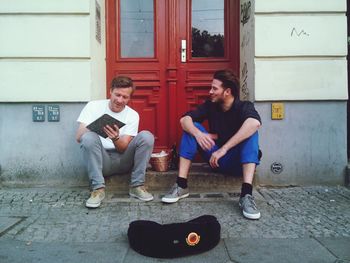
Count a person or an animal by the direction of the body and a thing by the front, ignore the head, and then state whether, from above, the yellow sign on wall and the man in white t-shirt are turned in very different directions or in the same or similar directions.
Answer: same or similar directions

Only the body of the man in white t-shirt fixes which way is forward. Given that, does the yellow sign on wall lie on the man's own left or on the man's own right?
on the man's own left

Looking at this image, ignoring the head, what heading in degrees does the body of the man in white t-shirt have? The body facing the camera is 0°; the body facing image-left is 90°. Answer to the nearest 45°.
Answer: approximately 0°

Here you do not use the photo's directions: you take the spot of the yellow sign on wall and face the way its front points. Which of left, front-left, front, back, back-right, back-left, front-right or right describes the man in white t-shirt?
front-right

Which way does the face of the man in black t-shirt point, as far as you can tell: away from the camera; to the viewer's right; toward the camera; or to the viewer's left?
to the viewer's left

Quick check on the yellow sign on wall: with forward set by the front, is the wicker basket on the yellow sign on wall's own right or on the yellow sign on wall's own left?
on the yellow sign on wall's own right

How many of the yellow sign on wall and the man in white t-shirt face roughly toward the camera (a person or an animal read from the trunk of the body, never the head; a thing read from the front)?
2

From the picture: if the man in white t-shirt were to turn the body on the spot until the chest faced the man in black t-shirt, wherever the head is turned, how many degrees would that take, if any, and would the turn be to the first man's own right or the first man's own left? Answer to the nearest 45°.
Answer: approximately 90° to the first man's own left

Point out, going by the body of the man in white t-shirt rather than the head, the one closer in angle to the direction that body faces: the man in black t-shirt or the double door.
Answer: the man in black t-shirt

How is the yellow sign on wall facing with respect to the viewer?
toward the camera

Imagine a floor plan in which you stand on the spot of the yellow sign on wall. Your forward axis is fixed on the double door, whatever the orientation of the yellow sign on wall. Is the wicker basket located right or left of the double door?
left

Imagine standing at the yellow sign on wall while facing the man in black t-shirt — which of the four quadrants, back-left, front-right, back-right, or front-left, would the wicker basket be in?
front-right

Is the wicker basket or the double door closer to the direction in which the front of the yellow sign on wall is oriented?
the wicker basket
